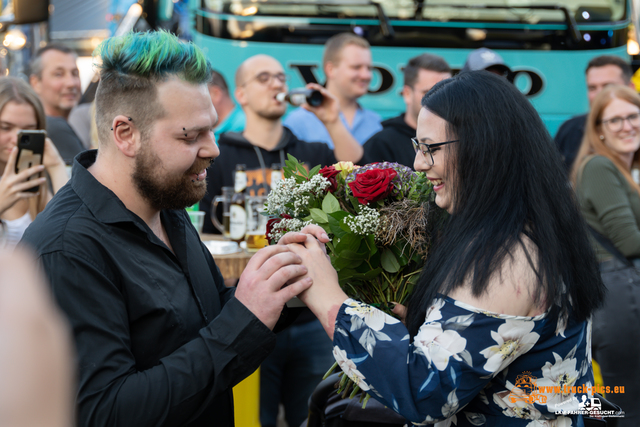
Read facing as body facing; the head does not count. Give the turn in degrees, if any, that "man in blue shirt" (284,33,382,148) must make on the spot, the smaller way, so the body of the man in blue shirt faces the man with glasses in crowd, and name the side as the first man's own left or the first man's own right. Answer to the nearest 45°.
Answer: approximately 45° to the first man's own right

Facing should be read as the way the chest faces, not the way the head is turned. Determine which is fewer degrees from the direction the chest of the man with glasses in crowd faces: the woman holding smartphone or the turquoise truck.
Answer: the woman holding smartphone

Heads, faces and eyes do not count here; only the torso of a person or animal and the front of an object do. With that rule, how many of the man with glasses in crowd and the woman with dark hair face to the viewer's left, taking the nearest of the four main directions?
1

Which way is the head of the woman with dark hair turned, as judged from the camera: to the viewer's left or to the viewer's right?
to the viewer's left

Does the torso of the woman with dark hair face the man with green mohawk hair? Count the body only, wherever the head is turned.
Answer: yes

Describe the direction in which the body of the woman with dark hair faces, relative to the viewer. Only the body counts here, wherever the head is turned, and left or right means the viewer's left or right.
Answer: facing to the left of the viewer

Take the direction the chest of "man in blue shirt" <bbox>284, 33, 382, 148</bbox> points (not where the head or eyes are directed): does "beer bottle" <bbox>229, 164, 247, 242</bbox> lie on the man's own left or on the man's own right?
on the man's own right

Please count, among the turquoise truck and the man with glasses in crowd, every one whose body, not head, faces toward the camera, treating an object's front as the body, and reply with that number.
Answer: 2

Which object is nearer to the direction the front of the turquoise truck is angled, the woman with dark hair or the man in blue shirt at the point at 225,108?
the woman with dark hair

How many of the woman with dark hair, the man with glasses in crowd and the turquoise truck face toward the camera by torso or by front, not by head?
2
